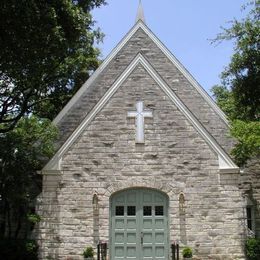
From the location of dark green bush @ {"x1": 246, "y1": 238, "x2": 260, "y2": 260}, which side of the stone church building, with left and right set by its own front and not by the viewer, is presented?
left

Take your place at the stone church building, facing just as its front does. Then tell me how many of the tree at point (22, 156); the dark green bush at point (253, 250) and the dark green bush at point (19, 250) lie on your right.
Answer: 2

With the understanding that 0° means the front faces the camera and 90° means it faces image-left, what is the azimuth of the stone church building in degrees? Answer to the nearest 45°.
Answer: approximately 0°

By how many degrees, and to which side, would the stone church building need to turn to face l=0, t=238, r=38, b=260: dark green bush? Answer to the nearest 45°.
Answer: approximately 90° to its right

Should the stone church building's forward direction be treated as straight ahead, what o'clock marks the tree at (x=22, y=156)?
The tree is roughly at 3 o'clock from the stone church building.
